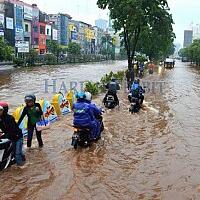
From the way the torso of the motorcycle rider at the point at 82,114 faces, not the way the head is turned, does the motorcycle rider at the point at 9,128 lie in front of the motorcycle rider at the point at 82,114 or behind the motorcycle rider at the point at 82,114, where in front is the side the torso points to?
behind

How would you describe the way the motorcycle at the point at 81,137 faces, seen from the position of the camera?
facing away from the viewer and to the right of the viewer

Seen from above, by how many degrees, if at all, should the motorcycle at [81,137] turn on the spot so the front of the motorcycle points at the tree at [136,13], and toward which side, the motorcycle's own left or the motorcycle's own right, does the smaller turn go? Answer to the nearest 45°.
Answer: approximately 45° to the motorcycle's own left

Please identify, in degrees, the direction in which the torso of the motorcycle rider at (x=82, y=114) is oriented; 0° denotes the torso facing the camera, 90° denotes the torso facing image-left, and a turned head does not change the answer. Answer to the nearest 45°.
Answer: approximately 225°
